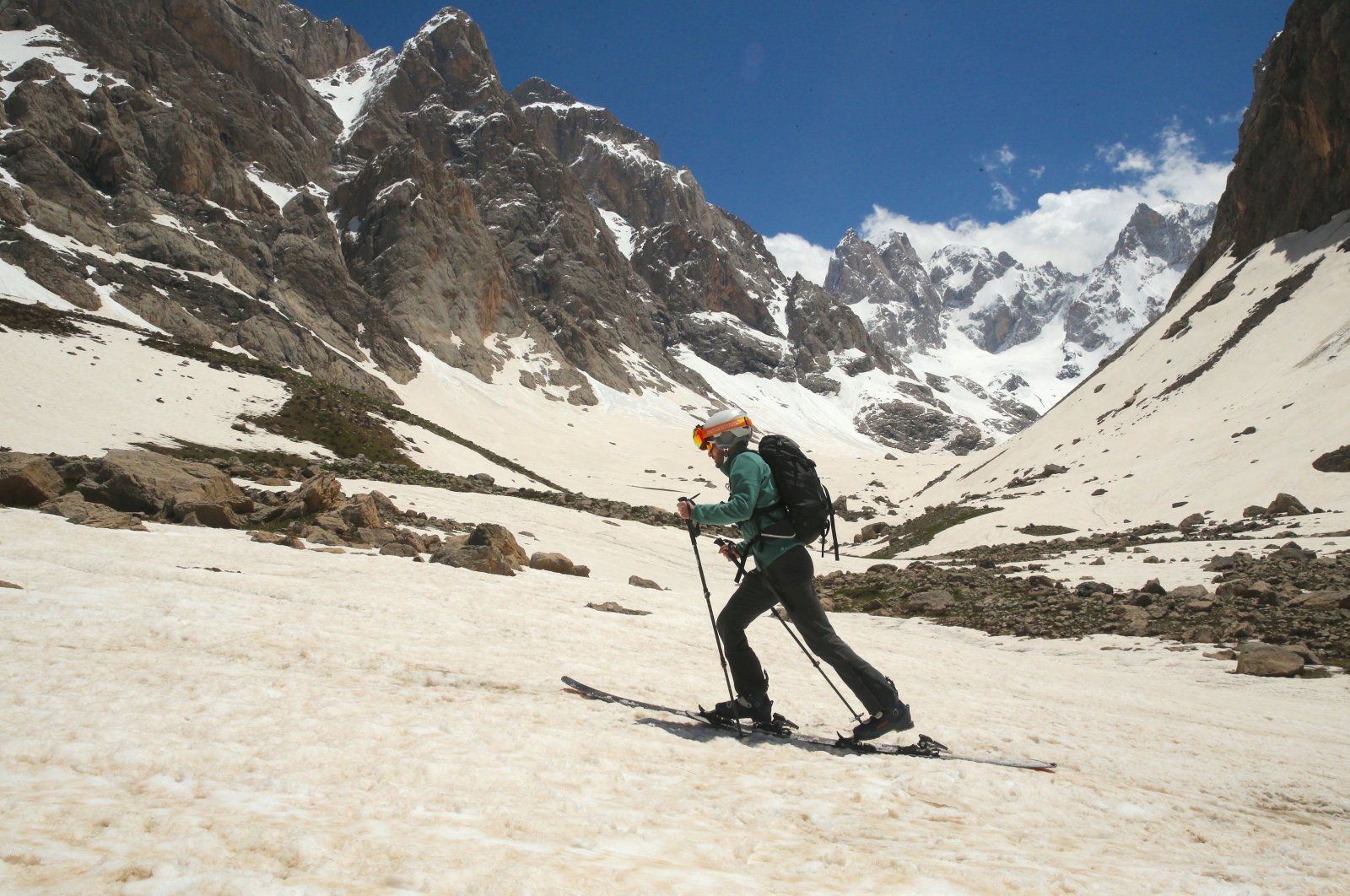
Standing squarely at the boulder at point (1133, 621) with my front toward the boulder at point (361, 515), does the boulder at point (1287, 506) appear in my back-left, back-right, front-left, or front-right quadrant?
back-right

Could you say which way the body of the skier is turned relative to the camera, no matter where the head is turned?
to the viewer's left

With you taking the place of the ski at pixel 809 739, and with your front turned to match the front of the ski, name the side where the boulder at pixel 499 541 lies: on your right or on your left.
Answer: on your right

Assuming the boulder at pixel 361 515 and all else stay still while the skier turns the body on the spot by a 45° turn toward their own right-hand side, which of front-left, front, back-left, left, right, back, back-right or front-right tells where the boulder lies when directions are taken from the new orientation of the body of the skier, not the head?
front

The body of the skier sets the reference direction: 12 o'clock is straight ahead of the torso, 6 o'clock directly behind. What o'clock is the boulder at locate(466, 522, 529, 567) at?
The boulder is roughly at 2 o'clock from the skier.

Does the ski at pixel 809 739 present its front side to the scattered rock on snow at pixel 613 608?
no

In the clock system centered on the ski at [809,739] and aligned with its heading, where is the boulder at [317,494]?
The boulder is roughly at 1 o'clock from the ski.

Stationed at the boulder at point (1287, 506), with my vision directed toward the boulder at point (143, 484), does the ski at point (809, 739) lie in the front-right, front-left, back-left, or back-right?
front-left

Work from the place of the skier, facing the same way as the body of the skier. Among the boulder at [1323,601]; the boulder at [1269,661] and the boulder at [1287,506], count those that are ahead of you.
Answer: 0

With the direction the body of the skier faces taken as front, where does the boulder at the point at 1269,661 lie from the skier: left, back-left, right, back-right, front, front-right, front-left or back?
back-right

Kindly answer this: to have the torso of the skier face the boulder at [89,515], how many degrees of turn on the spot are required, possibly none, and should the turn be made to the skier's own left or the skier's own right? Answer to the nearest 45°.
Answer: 0° — they already face it

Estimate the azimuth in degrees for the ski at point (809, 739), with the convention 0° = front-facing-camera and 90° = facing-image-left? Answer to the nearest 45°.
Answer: approximately 90°

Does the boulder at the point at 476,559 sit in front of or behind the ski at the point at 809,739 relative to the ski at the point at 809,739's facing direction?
in front

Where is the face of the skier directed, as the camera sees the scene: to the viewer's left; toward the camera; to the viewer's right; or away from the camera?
to the viewer's left
